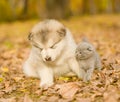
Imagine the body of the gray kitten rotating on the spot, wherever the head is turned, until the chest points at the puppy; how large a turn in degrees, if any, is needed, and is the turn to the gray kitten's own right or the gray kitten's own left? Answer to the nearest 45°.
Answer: approximately 45° to the gray kitten's own right

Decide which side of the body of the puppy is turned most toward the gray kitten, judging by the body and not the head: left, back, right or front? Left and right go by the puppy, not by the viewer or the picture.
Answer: left

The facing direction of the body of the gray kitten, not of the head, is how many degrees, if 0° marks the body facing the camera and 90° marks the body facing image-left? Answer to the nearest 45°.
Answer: approximately 45°

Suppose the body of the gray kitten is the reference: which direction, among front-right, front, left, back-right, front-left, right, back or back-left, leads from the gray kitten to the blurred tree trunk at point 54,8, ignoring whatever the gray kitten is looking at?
back-right

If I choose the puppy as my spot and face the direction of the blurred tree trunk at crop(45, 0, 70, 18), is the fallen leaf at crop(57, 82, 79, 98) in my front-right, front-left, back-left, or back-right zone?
back-right

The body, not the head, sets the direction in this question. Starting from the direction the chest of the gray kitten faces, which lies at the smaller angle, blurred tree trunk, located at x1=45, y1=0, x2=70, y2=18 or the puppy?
the puppy

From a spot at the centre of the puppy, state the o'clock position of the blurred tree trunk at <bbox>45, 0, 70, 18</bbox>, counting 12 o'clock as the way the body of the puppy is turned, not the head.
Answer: The blurred tree trunk is roughly at 6 o'clock from the puppy.
